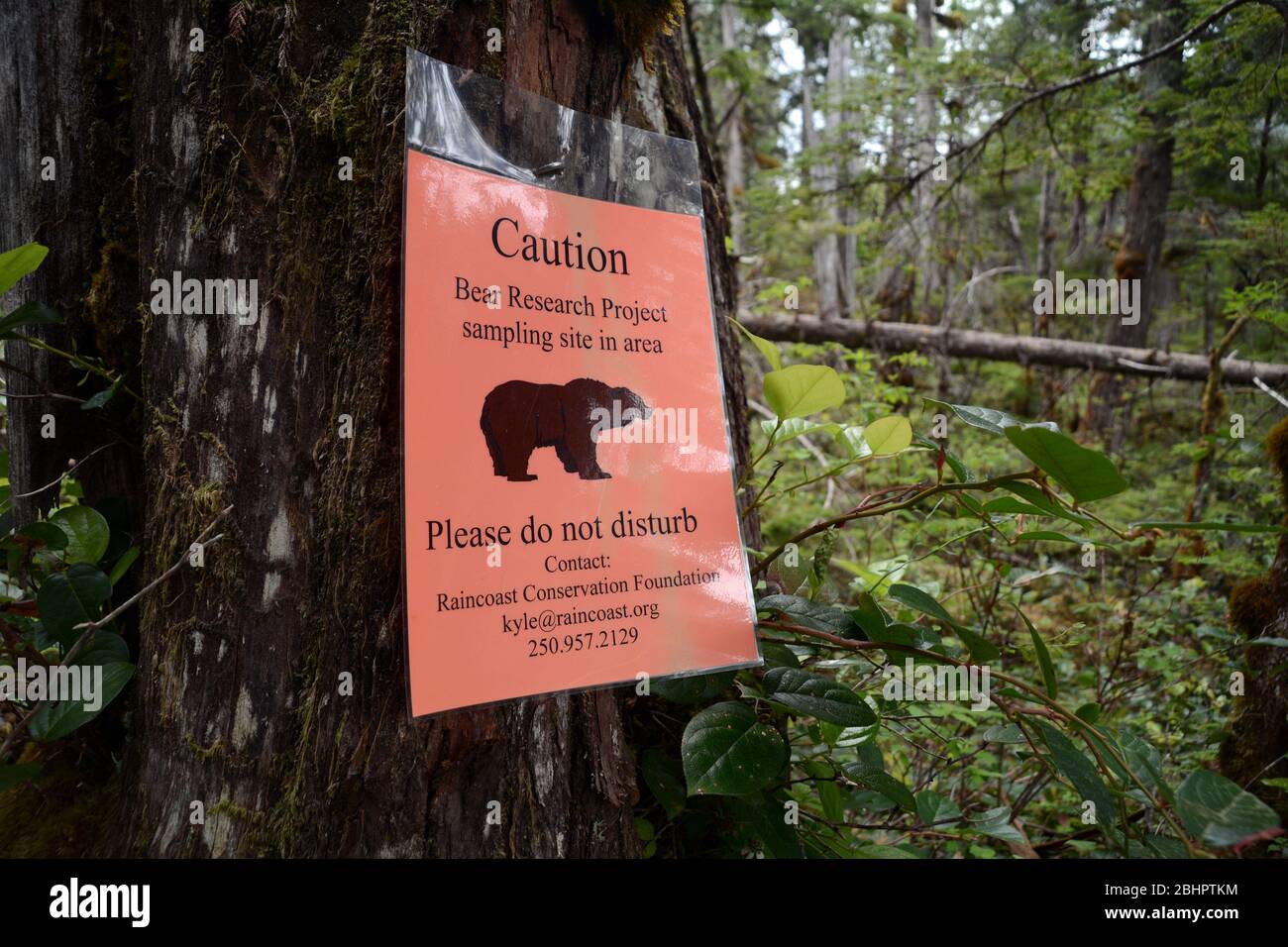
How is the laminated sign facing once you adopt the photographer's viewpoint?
facing the viewer and to the right of the viewer

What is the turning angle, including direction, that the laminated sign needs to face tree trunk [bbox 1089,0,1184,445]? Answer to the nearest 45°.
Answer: approximately 90° to its left

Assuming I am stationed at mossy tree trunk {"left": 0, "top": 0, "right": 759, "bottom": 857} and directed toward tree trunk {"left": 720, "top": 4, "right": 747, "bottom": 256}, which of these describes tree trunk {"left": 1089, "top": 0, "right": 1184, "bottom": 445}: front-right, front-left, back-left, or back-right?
front-right

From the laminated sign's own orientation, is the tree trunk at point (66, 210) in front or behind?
behind

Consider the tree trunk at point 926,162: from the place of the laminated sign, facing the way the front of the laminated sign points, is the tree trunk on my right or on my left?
on my left
